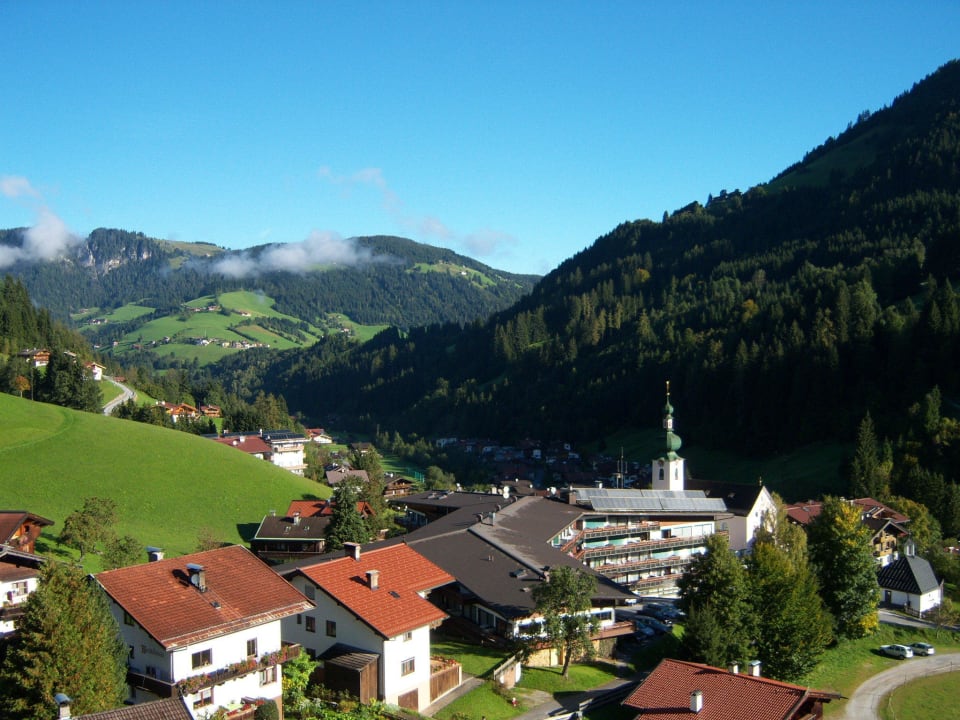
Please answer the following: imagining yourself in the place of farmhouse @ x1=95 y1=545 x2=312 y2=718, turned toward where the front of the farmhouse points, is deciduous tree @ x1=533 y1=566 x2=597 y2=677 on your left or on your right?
on your left

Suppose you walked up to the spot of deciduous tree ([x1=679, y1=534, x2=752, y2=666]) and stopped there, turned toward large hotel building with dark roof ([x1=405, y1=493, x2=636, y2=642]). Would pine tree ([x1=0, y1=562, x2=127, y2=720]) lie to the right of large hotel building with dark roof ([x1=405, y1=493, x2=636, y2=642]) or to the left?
left

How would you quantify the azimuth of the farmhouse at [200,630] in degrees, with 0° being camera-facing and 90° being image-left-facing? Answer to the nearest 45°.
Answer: approximately 315°

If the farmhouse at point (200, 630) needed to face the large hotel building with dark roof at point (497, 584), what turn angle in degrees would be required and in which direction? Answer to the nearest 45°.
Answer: approximately 90° to its left

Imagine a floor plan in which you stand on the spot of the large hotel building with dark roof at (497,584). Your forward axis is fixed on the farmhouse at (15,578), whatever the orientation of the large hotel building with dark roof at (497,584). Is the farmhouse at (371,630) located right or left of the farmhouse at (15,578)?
left

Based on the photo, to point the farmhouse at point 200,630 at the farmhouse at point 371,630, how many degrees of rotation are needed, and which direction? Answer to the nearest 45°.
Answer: approximately 90° to its left

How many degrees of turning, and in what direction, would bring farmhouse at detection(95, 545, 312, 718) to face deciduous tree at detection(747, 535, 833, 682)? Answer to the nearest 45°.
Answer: approximately 45° to its left

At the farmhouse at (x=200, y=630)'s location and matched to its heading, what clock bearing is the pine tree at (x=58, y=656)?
The pine tree is roughly at 3 o'clock from the farmhouse.

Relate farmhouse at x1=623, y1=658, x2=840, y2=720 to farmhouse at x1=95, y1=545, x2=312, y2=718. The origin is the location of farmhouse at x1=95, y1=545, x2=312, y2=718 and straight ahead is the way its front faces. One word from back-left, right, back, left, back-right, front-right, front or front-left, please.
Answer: front-left

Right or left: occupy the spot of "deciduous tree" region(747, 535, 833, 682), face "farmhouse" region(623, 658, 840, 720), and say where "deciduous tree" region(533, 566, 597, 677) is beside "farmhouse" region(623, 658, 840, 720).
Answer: right
